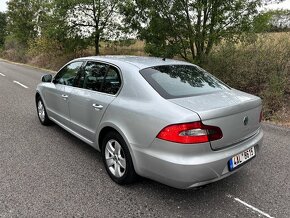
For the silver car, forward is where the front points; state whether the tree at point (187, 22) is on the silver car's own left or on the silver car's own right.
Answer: on the silver car's own right

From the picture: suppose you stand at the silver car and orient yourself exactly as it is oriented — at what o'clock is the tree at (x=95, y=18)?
The tree is roughly at 1 o'clock from the silver car.

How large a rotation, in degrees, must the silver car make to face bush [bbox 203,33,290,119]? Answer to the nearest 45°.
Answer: approximately 90° to its right

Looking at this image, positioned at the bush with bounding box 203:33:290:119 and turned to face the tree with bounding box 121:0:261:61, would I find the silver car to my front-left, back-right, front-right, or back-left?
back-left

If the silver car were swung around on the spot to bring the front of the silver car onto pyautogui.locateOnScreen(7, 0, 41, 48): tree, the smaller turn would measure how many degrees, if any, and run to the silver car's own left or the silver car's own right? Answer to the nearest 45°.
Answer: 0° — it already faces it

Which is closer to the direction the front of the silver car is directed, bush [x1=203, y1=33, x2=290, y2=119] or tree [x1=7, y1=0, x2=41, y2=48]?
the tree

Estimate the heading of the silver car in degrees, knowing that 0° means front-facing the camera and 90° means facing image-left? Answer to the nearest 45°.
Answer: approximately 135°
